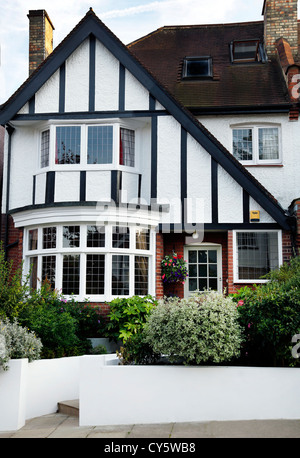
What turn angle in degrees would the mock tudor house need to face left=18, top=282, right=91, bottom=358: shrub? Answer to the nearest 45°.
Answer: approximately 45° to its right

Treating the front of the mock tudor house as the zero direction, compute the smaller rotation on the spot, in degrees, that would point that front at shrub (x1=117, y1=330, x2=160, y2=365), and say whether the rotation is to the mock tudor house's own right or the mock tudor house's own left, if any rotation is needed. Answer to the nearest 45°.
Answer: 0° — it already faces it

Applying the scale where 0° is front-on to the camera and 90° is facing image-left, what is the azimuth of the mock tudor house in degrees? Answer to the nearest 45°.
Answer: approximately 0°

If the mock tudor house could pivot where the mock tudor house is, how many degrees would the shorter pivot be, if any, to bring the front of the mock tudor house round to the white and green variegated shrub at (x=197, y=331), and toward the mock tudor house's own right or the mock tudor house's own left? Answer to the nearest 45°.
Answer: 0° — it already faces it

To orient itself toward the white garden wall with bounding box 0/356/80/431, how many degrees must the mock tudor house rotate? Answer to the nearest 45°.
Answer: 0° — it already faces it
